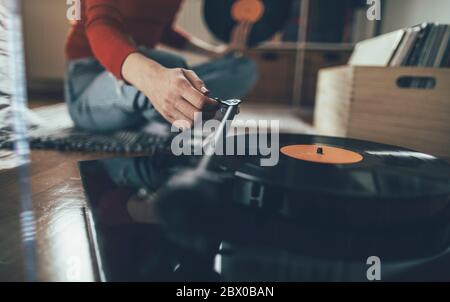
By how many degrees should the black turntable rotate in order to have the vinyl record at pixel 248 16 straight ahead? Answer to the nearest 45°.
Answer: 0° — it already faces it

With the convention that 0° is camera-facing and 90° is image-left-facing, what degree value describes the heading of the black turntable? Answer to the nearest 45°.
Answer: approximately 180°
